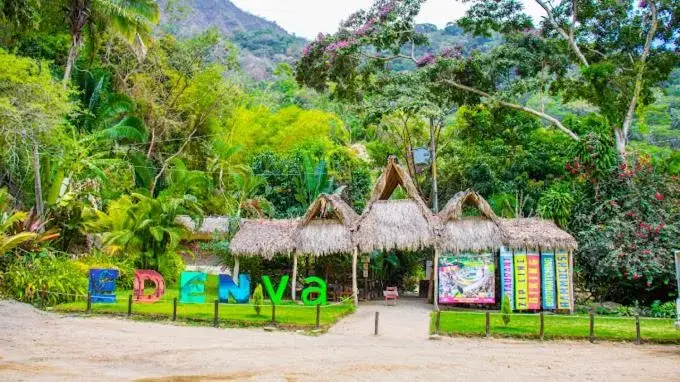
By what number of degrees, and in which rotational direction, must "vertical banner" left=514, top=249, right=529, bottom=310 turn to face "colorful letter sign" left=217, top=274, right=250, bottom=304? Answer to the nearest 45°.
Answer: approximately 90° to its right

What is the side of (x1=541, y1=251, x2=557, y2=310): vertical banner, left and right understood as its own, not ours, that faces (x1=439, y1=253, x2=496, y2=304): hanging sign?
right

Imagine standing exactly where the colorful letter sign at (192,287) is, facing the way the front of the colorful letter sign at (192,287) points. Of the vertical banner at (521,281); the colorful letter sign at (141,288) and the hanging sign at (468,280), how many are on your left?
2

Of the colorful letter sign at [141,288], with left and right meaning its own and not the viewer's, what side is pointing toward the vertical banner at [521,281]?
left

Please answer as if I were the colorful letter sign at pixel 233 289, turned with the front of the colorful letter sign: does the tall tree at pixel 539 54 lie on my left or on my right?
on my left

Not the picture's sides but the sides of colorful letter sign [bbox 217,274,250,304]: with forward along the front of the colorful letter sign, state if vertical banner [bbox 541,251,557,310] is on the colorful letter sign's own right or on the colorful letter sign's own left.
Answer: on the colorful letter sign's own left

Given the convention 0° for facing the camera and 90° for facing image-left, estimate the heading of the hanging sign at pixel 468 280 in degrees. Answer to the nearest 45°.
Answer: approximately 0°

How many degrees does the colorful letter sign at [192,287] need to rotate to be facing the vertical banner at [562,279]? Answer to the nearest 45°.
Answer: approximately 90° to its left

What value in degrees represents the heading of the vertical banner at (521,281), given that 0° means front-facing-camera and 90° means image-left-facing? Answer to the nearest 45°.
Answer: approximately 0°
